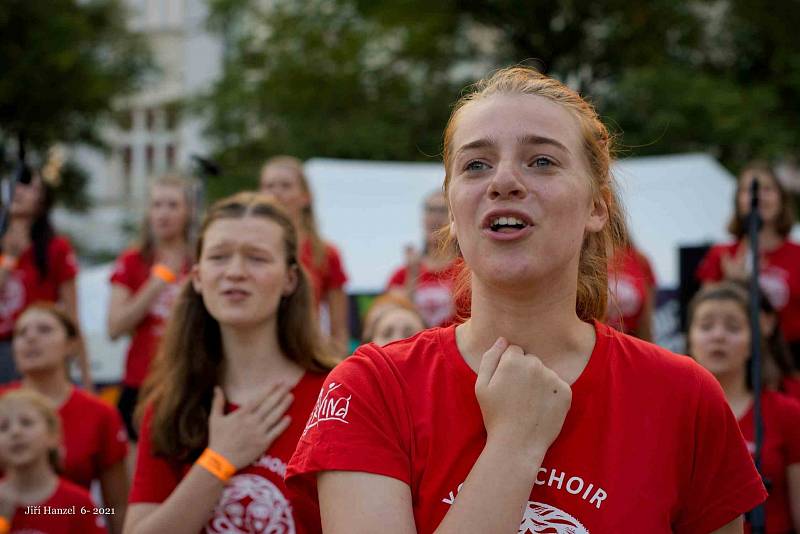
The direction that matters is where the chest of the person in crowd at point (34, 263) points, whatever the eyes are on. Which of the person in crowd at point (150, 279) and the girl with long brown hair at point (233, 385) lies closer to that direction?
the girl with long brown hair

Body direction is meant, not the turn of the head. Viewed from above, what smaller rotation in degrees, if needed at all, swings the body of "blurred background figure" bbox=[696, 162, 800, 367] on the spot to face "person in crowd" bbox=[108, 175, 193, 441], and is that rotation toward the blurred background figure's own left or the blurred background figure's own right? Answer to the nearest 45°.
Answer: approximately 90° to the blurred background figure's own right

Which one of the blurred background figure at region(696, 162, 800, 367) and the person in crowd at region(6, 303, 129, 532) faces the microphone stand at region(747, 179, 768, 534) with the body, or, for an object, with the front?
the blurred background figure

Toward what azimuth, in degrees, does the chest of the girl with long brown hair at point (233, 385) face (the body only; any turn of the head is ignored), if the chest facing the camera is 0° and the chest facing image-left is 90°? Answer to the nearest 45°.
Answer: approximately 0°

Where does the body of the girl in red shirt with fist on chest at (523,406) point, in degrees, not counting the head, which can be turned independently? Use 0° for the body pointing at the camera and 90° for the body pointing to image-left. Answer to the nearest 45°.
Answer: approximately 0°

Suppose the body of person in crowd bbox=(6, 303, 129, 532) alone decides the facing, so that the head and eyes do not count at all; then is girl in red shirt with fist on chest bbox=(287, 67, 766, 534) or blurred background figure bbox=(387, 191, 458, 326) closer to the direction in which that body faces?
the girl in red shirt with fist on chest

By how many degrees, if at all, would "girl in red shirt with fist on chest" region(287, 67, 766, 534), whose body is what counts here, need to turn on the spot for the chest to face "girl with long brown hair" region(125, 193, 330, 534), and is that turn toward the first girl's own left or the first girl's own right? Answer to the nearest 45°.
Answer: approximately 135° to the first girl's own right

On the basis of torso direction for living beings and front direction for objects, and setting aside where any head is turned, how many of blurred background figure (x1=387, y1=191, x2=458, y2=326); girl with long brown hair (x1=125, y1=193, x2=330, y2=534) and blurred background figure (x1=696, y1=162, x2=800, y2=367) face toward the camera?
3

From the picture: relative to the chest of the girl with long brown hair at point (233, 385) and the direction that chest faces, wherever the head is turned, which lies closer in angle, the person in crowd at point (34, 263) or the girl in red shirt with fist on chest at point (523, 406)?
the girl in red shirt with fist on chest
